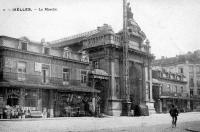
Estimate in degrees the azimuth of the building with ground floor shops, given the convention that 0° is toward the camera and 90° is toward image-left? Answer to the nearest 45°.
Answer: approximately 315°

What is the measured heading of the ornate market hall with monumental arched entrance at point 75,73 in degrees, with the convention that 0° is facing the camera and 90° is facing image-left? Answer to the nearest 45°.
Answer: approximately 315°

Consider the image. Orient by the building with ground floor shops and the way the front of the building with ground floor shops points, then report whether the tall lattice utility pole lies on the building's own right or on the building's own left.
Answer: on the building's own left
